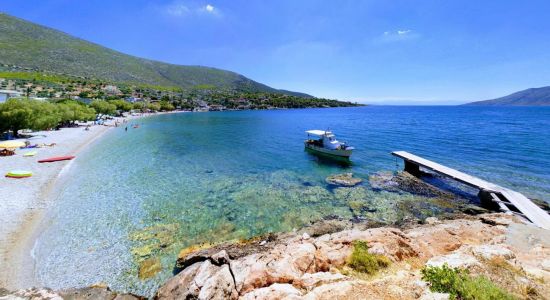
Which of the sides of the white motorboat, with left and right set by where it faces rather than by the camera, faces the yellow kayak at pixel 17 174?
right

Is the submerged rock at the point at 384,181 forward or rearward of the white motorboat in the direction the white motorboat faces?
forward

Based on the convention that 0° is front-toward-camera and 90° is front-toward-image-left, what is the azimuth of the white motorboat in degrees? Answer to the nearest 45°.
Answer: approximately 315°

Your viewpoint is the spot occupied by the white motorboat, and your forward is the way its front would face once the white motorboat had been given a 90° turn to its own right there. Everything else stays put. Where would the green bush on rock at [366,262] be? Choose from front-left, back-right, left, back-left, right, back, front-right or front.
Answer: front-left

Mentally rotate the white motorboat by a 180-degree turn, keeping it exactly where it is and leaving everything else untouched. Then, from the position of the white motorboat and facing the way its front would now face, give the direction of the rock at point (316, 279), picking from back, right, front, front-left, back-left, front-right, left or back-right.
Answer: back-left

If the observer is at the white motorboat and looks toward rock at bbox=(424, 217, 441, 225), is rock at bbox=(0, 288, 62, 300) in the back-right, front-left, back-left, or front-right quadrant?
front-right

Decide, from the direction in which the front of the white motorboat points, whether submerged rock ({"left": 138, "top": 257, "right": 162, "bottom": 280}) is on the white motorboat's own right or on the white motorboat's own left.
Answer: on the white motorboat's own right

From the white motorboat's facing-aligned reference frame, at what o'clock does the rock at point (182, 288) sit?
The rock is roughly at 2 o'clock from the white motorboat.

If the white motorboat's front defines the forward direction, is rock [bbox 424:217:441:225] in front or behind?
in front

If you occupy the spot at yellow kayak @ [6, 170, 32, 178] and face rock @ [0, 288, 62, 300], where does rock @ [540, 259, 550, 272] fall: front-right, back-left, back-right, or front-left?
front-left

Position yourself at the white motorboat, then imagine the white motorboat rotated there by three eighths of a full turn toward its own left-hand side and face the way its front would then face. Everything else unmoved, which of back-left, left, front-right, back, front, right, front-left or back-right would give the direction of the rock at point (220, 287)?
back

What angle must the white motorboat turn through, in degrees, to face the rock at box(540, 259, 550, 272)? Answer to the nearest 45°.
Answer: approximately 45° to its right

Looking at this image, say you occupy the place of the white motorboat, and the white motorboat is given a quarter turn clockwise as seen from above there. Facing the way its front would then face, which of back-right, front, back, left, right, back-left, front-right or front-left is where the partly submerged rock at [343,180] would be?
front-left

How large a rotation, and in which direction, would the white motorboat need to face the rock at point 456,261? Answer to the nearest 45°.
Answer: approximately 45° to its right

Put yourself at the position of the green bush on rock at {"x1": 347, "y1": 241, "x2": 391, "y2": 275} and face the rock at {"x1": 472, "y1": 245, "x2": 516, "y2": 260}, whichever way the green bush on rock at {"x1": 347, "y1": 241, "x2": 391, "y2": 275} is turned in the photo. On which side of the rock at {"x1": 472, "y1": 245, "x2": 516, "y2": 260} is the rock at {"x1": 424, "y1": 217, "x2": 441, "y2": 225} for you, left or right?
left
